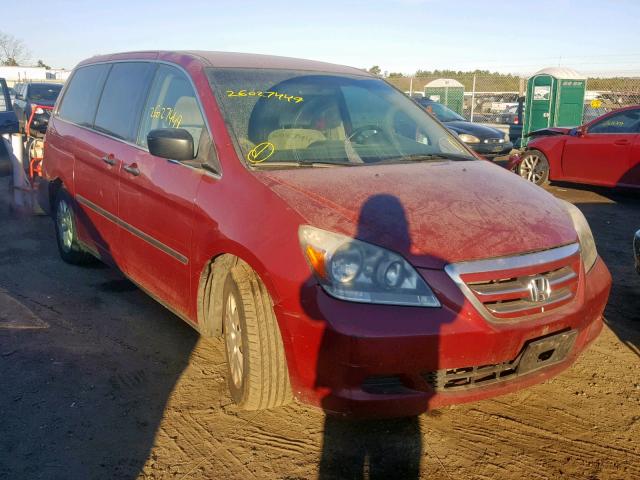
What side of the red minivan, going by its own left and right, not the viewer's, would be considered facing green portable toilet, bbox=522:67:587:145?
left

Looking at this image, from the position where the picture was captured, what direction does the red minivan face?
facing the viewer and to the right of the viewer

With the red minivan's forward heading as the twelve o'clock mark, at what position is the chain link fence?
The chain link fence is roughly at 8 o'clock from the red minivan.

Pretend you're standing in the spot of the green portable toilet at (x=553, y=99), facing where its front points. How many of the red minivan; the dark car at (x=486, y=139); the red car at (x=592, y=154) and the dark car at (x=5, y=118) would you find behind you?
0

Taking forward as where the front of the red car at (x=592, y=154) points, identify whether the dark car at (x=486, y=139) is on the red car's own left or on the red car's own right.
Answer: on the red car's own right

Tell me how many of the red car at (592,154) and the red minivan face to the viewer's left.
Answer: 1

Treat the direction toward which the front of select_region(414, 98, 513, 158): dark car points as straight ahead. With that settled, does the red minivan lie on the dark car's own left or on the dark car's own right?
on the dark car's own right

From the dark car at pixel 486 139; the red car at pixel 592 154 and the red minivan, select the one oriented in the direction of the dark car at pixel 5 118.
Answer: the red car

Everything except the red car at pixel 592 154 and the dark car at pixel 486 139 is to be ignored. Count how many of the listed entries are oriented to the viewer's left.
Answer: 1

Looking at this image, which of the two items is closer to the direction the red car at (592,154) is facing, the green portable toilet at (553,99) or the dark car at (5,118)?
the dark car

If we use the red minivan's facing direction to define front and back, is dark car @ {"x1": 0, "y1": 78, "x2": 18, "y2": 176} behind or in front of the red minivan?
behind

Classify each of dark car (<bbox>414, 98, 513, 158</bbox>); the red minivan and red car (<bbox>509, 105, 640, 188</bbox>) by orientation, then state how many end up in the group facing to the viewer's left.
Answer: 1

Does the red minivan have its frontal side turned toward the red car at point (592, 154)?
no

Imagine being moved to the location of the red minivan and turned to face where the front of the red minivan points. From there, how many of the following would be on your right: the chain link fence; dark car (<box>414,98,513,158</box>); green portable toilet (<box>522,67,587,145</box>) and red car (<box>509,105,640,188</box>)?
0

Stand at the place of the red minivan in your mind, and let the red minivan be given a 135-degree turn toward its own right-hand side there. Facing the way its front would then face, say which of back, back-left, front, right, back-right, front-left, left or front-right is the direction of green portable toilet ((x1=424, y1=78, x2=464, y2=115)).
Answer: right

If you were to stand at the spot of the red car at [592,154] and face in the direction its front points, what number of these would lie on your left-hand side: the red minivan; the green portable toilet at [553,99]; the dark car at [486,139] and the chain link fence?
1

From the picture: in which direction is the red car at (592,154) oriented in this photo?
to the viewer's left

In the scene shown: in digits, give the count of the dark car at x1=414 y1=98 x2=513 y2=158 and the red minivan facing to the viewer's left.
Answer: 0

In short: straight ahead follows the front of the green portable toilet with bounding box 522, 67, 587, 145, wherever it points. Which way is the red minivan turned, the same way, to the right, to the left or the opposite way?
to the left
